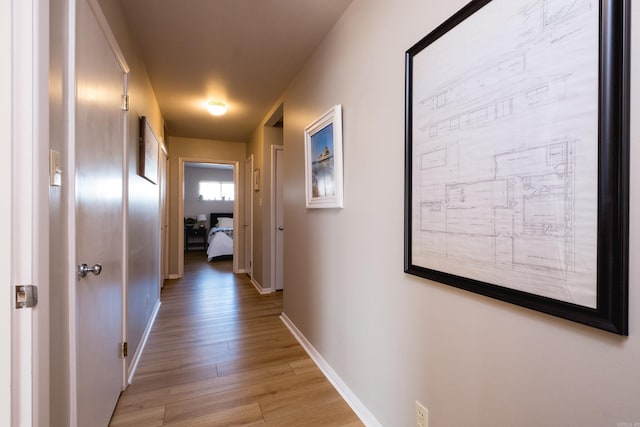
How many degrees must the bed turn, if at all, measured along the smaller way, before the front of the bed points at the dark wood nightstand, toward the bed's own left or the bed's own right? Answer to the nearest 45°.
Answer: approximately 180°

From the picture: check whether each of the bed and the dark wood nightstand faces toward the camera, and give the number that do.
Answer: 2

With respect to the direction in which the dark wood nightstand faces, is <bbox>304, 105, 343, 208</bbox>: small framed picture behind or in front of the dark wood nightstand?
in front

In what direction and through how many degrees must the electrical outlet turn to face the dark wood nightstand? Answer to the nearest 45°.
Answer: approximately 90° to its right

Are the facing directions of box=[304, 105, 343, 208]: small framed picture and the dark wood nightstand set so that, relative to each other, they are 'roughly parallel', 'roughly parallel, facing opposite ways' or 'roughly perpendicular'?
roughly perpendicular

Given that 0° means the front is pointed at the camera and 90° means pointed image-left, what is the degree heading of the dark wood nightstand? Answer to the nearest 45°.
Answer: approximately 0°

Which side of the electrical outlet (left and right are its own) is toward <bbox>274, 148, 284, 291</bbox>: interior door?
right

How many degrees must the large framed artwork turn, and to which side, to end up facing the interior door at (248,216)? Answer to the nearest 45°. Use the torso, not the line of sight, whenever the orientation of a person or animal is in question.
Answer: approximately 90° to its right

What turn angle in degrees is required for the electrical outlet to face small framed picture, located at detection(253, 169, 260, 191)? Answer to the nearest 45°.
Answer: approximately 90° to its right

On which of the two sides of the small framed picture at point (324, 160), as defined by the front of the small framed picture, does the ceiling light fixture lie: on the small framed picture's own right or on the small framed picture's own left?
on the small framed picture's own right

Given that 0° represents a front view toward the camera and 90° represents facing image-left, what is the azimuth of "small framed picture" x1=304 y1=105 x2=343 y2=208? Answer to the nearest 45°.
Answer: approximately 45°

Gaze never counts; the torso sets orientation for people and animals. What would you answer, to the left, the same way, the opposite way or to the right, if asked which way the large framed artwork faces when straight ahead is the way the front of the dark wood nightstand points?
to the right

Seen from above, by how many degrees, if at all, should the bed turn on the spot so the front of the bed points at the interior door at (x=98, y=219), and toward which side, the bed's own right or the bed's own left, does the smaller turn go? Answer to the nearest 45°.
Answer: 0° — it already faces it
